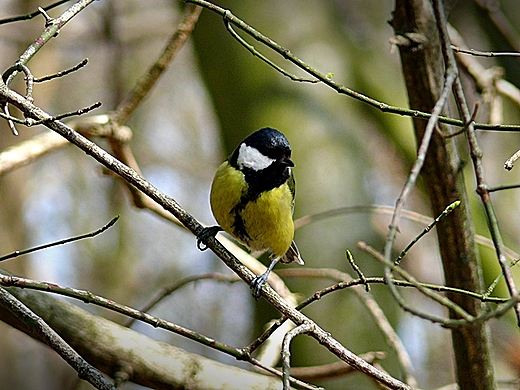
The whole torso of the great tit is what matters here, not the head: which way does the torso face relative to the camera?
toward the camera
